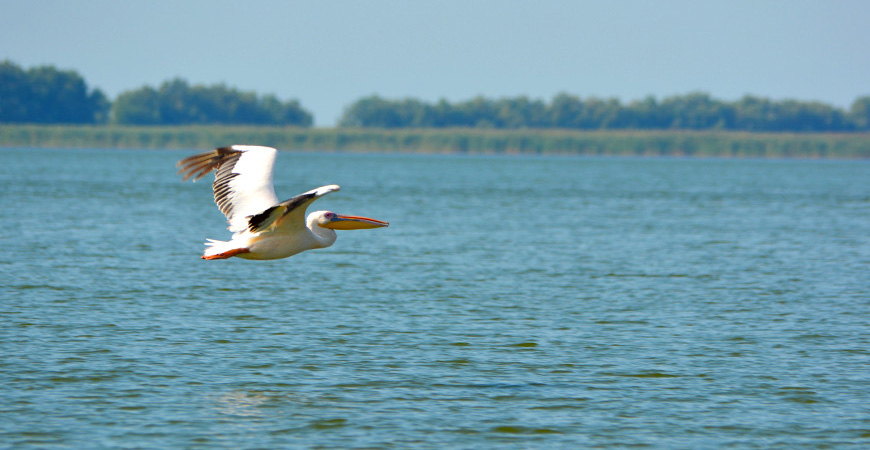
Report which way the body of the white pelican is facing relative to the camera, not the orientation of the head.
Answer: to the viewer's right
